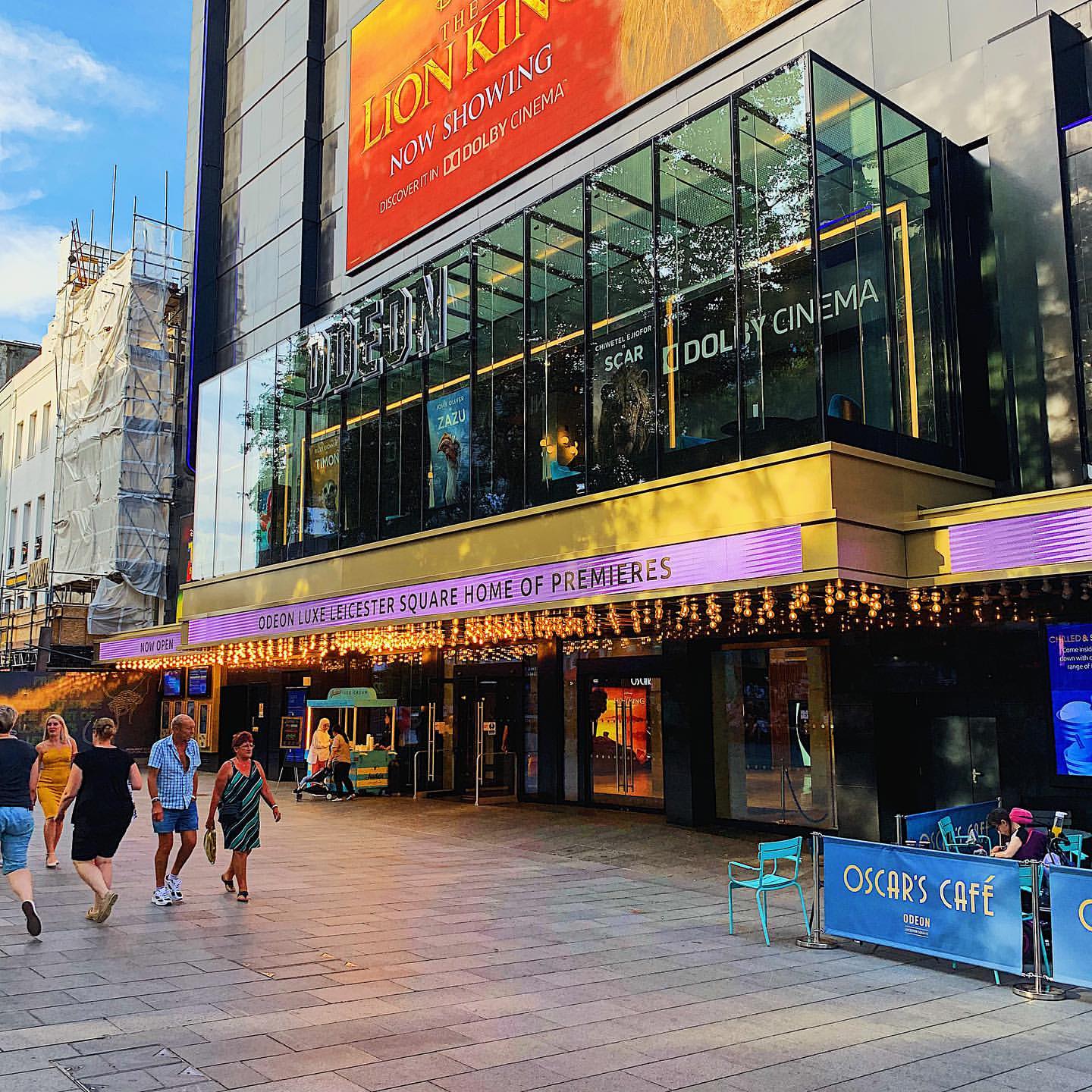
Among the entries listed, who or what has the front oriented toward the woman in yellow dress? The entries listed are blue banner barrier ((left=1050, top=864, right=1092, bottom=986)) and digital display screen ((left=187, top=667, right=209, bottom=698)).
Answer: the digital display screen

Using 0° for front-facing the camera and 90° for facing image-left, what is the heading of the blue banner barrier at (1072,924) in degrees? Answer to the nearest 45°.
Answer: approximately 0°

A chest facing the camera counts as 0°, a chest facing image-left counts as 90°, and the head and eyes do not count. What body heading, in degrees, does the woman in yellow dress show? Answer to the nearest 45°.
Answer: approximately 0°

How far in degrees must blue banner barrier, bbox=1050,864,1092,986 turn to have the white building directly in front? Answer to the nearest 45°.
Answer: approximately 135° to its right

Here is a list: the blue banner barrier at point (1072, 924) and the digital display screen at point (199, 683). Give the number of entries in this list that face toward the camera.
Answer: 2

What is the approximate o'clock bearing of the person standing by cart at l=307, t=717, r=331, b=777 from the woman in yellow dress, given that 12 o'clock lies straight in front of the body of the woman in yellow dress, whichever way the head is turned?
The person standing by cart is roughly at 7 o'clock from the woman in yellow dress.

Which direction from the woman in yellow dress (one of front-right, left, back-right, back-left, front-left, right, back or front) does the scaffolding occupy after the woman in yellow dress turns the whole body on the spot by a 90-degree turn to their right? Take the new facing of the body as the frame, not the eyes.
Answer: right

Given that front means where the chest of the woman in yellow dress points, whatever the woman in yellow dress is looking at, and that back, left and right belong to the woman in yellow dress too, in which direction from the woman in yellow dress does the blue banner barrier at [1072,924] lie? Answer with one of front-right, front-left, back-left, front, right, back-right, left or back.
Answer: front-left

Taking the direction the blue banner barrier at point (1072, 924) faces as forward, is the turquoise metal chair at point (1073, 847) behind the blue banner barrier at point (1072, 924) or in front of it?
behind

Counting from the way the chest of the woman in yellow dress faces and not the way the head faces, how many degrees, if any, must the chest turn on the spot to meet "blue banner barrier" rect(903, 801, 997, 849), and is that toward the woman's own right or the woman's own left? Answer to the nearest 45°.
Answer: approximately 45° to the woman's own left

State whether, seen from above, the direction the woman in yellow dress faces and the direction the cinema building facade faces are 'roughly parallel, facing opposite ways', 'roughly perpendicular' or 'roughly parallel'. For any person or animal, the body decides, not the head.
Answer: roughly perpendicular
